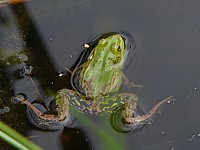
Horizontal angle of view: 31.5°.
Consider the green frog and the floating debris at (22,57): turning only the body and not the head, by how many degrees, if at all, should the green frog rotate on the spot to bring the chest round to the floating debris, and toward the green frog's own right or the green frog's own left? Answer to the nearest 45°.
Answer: approximately 45° to the green frog's own left

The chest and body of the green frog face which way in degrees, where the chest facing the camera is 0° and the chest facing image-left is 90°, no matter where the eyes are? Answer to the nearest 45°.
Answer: approximately 180°
